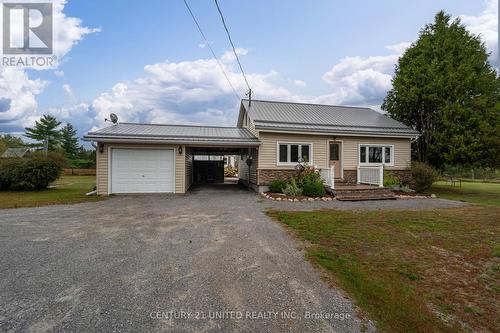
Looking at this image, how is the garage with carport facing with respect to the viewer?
toward the camera

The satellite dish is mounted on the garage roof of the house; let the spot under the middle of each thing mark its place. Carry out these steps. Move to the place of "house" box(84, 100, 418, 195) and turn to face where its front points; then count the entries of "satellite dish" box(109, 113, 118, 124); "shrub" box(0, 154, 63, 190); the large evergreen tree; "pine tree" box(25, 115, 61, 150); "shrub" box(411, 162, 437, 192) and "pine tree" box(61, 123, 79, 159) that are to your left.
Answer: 2

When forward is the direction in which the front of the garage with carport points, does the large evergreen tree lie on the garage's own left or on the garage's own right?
on the garage's own left

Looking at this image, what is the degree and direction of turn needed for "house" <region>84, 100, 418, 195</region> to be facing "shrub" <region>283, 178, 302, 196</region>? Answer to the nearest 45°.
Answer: approximately 45° to its left

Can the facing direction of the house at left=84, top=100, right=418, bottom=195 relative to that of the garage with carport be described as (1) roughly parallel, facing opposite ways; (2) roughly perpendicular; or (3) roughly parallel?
roughly parallel

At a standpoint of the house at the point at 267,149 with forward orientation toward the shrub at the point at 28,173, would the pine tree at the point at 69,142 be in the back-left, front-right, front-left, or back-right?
front-right

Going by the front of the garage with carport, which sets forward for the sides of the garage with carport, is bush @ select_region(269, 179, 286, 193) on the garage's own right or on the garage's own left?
on the garage's own left

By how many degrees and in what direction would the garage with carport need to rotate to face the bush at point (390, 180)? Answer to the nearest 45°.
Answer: approximately 90° to its left

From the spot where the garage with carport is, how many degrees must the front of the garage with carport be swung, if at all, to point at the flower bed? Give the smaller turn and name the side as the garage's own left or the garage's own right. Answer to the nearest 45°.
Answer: approximately 45° to the garage's own left

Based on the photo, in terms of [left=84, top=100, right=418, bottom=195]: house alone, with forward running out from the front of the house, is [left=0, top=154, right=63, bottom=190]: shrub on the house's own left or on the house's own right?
on the house's own right

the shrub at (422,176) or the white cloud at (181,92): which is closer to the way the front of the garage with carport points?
the shrub

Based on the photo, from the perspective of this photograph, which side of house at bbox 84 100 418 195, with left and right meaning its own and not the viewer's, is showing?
front
